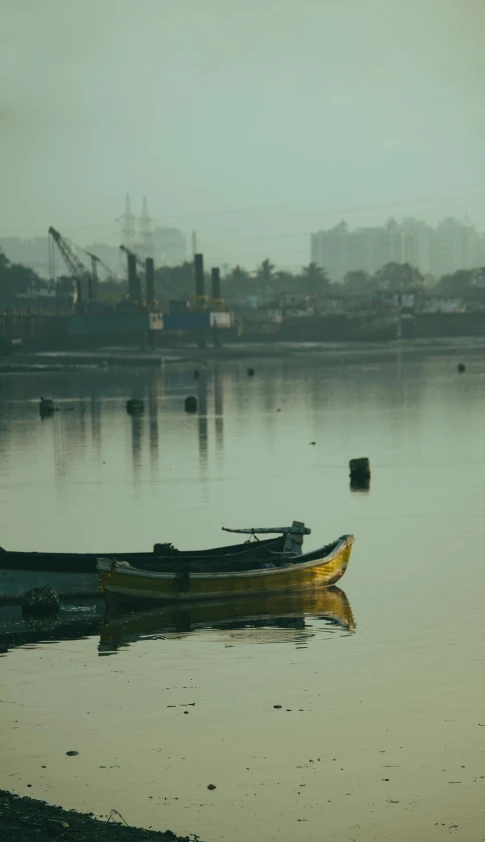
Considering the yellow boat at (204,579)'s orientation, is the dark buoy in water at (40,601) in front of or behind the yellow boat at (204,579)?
behind

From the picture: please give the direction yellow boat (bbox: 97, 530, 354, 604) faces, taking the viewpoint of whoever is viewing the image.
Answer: facing to the right of the viewer
